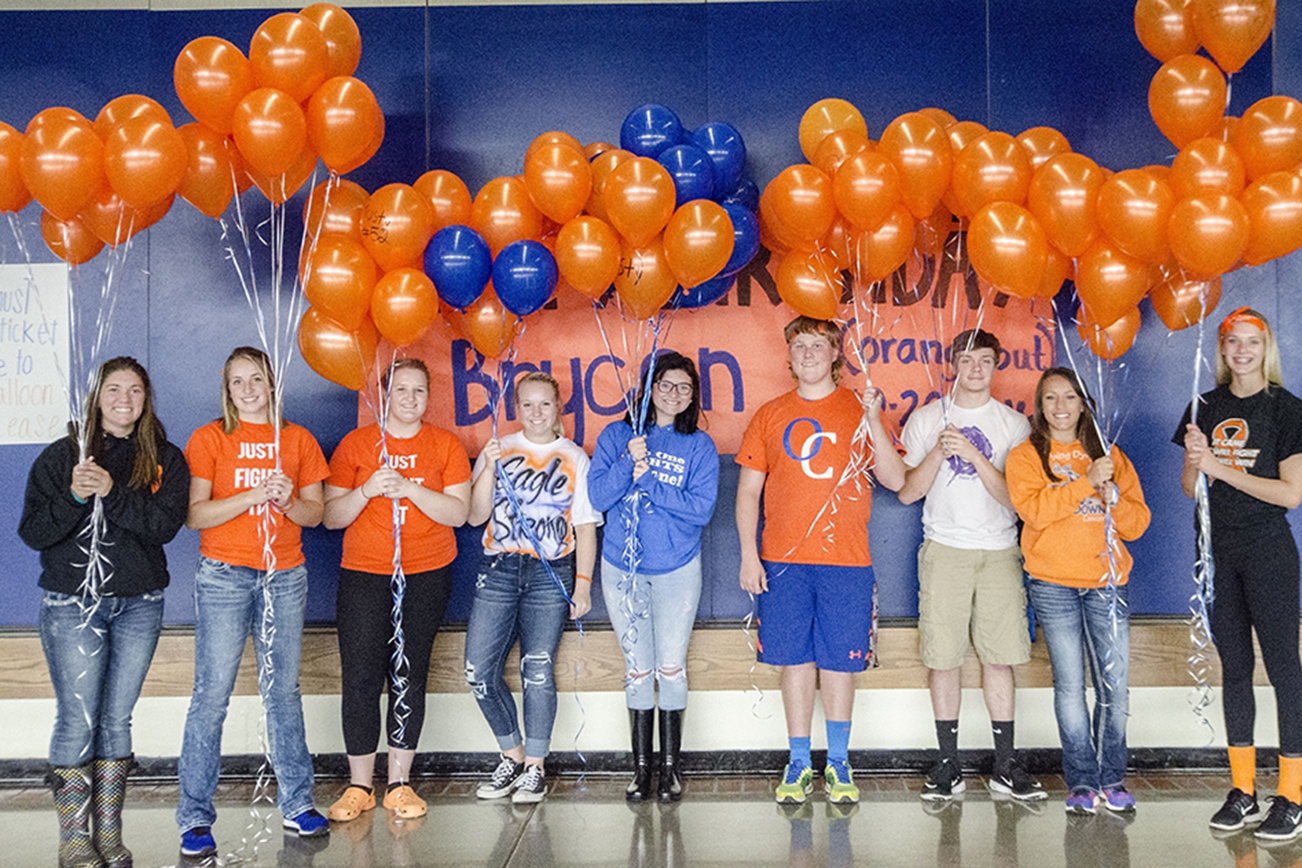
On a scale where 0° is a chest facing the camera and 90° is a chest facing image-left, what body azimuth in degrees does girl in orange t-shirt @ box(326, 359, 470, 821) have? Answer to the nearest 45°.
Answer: approximately 0°

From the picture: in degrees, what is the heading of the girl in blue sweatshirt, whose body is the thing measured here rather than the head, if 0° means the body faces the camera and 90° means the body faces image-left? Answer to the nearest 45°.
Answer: approximately 0°
